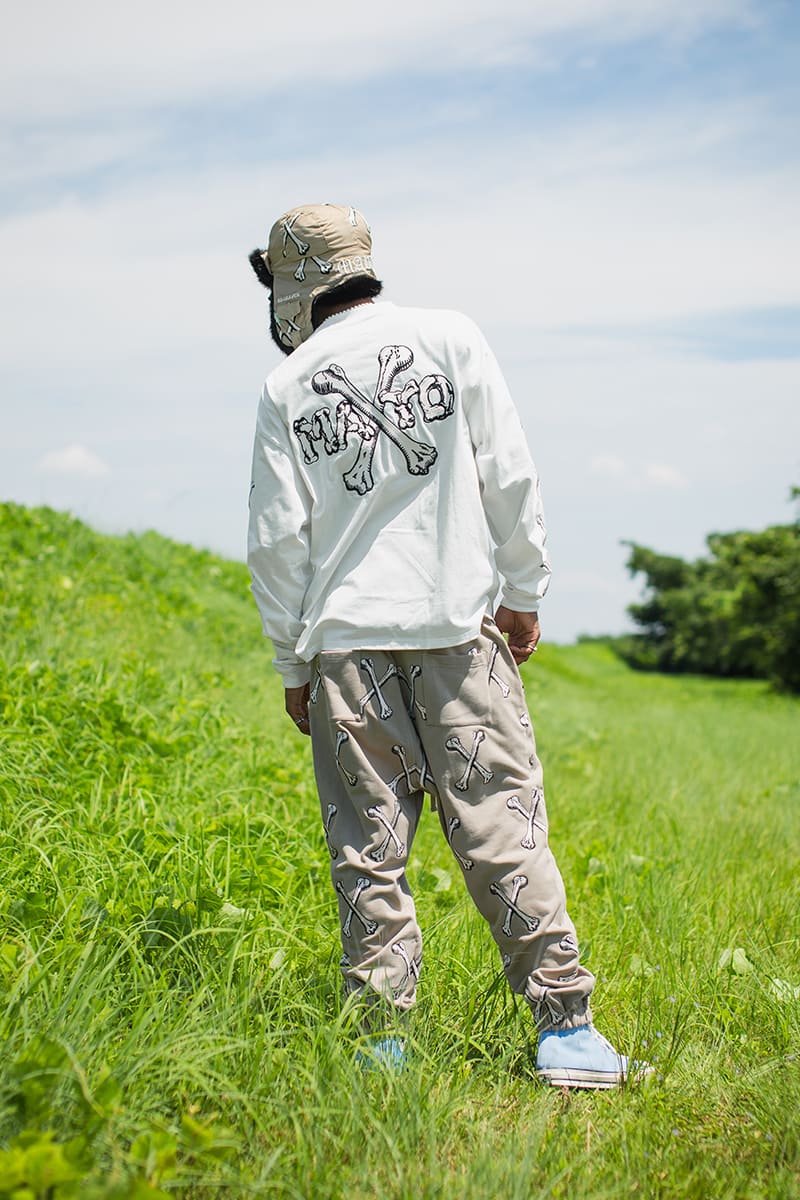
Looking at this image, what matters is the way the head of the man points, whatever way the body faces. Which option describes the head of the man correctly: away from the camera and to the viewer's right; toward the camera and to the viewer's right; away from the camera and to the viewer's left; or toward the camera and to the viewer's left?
away from the camera and to the viewer's left

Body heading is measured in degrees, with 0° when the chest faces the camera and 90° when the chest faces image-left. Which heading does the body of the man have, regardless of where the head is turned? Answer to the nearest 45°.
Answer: approximately 180°
